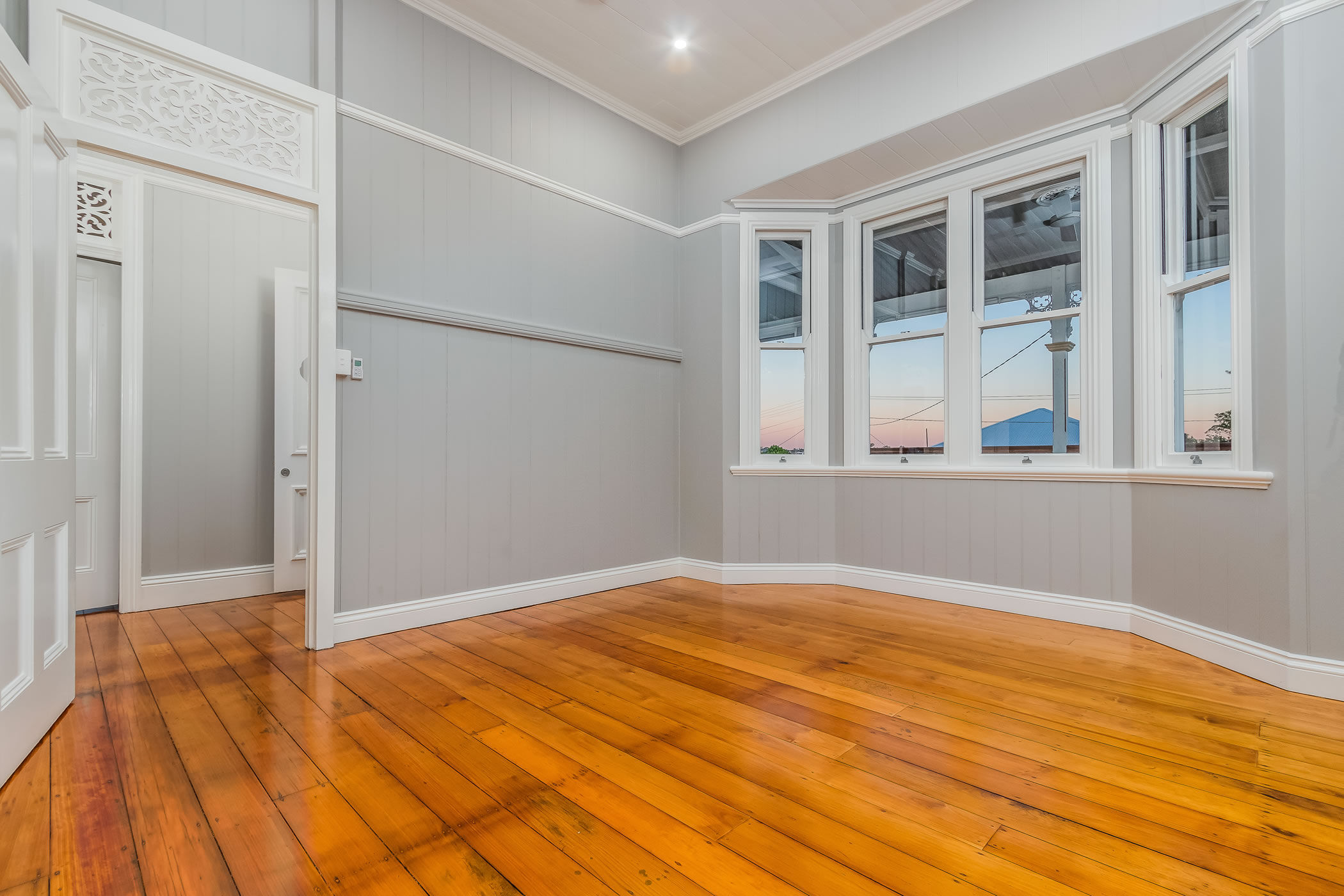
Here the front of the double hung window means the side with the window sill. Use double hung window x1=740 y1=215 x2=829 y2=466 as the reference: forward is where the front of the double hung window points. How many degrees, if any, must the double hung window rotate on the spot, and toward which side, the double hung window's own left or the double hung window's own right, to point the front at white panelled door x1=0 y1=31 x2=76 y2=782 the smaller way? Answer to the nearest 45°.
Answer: approximately 45° to the double hung window's own right

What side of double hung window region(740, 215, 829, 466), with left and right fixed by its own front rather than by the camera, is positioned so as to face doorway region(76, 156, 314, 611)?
right

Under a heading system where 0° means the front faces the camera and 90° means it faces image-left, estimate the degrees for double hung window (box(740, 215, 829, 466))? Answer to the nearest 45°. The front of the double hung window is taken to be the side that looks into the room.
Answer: approximately 0°

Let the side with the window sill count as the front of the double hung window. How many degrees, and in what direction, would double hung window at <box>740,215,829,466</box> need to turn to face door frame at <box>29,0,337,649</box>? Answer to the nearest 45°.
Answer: approximately 45° to its right

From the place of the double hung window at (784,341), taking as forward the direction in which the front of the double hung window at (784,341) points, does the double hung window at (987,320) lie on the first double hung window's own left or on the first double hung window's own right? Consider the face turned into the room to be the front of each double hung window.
on the first double hung window's own left

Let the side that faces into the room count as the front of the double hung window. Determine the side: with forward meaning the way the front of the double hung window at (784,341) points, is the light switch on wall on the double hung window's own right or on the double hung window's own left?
on the double hung window's own right

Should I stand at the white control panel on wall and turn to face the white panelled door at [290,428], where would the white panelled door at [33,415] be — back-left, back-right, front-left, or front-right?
back-left

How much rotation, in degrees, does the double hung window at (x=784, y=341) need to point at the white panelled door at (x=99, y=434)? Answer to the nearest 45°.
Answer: approximately 90° to its right
